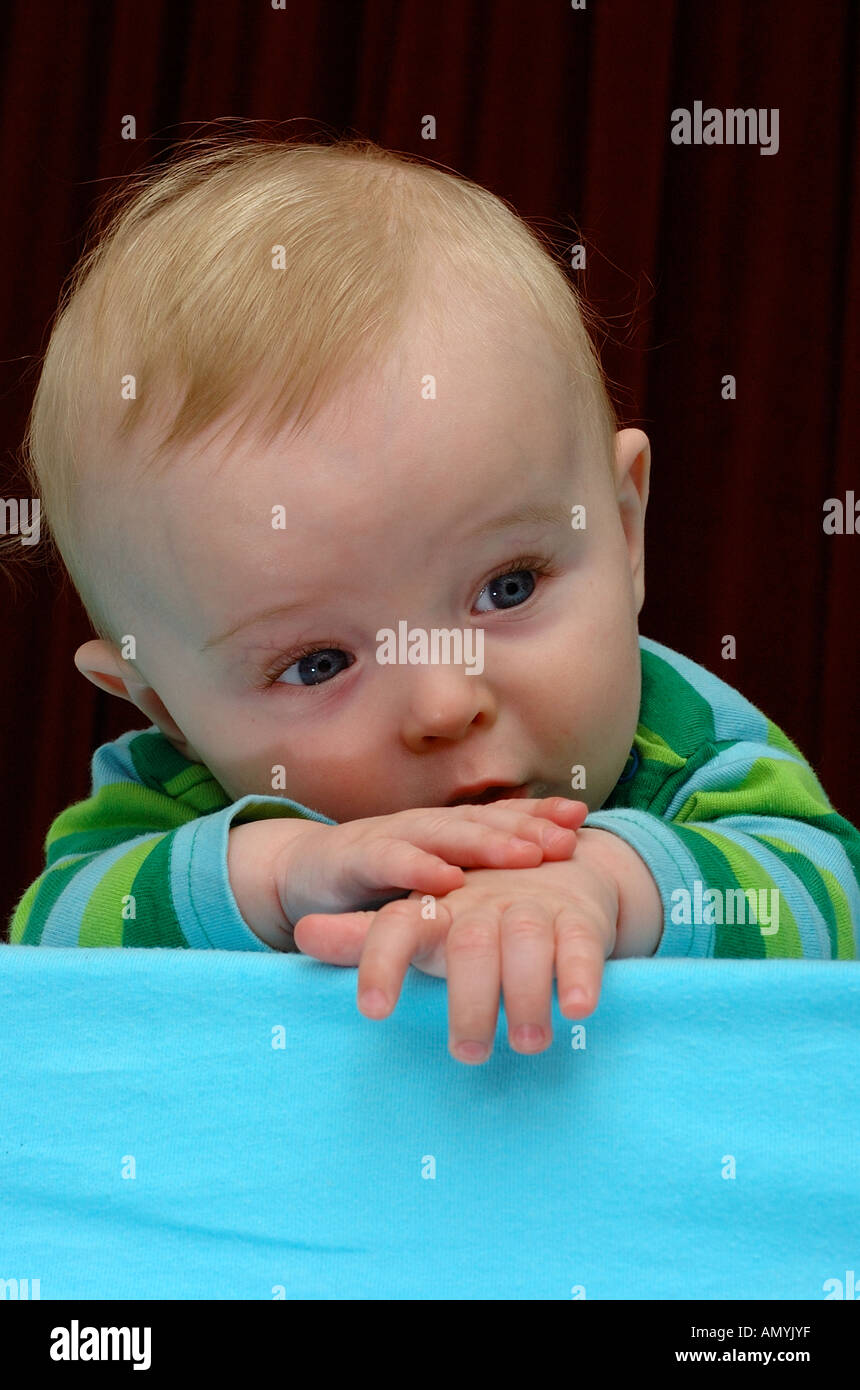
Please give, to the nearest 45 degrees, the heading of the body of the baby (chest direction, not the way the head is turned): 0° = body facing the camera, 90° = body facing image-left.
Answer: approximately 0°
